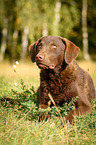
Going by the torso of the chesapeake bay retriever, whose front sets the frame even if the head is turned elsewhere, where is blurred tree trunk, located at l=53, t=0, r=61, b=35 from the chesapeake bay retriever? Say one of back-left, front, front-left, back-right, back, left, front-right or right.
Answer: back-right

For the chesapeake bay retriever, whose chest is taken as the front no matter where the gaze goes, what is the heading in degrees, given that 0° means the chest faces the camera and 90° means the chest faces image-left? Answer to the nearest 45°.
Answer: approximately 45°
